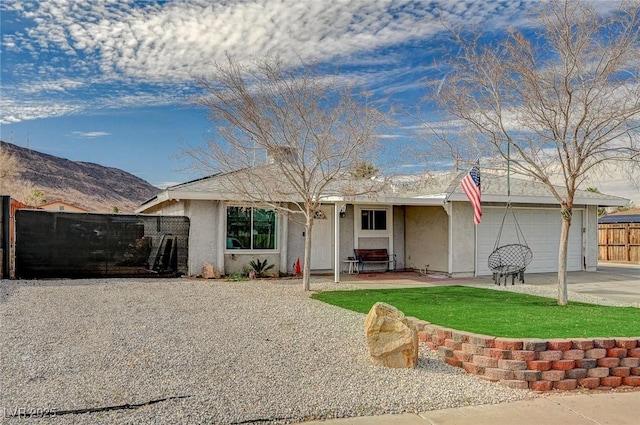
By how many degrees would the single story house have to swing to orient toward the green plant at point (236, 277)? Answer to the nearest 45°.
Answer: approximately 45° to its right

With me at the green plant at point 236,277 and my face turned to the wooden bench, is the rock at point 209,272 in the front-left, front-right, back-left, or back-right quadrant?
back-left

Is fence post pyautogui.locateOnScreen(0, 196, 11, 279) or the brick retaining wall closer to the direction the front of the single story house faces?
the brick retaining wall

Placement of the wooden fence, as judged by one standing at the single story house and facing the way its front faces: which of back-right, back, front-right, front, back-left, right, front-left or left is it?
back-left

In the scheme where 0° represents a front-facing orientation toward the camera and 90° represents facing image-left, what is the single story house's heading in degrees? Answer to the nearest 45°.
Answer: approximately 0°

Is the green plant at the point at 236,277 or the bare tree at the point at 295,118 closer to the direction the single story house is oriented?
the bare tree

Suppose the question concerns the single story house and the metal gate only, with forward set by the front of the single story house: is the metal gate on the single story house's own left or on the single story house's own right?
on the single story house's own right

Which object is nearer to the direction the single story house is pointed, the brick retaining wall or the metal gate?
the brick retaining wall

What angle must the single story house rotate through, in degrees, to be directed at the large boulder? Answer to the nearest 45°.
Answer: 0° — it already faces it

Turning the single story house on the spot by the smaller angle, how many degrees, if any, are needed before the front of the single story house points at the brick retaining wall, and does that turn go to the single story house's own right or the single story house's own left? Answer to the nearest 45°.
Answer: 0° — it already faces it
